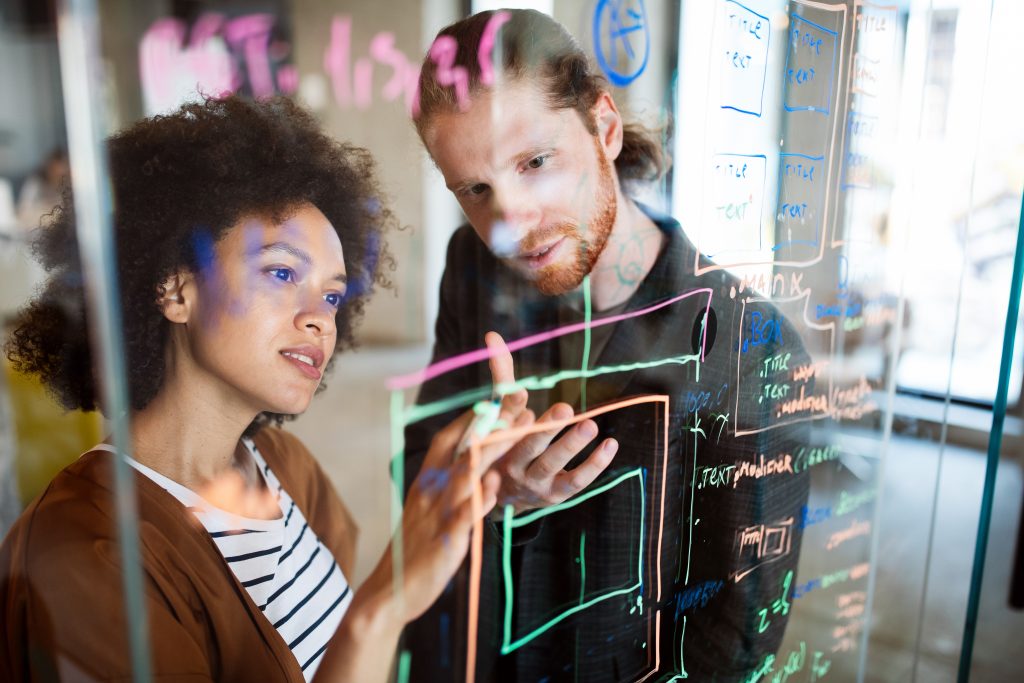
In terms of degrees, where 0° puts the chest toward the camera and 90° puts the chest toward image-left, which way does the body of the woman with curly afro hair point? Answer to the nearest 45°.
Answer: approximately 315°

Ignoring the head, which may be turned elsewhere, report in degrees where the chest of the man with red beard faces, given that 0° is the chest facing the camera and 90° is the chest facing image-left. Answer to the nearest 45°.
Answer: approximately 45°
